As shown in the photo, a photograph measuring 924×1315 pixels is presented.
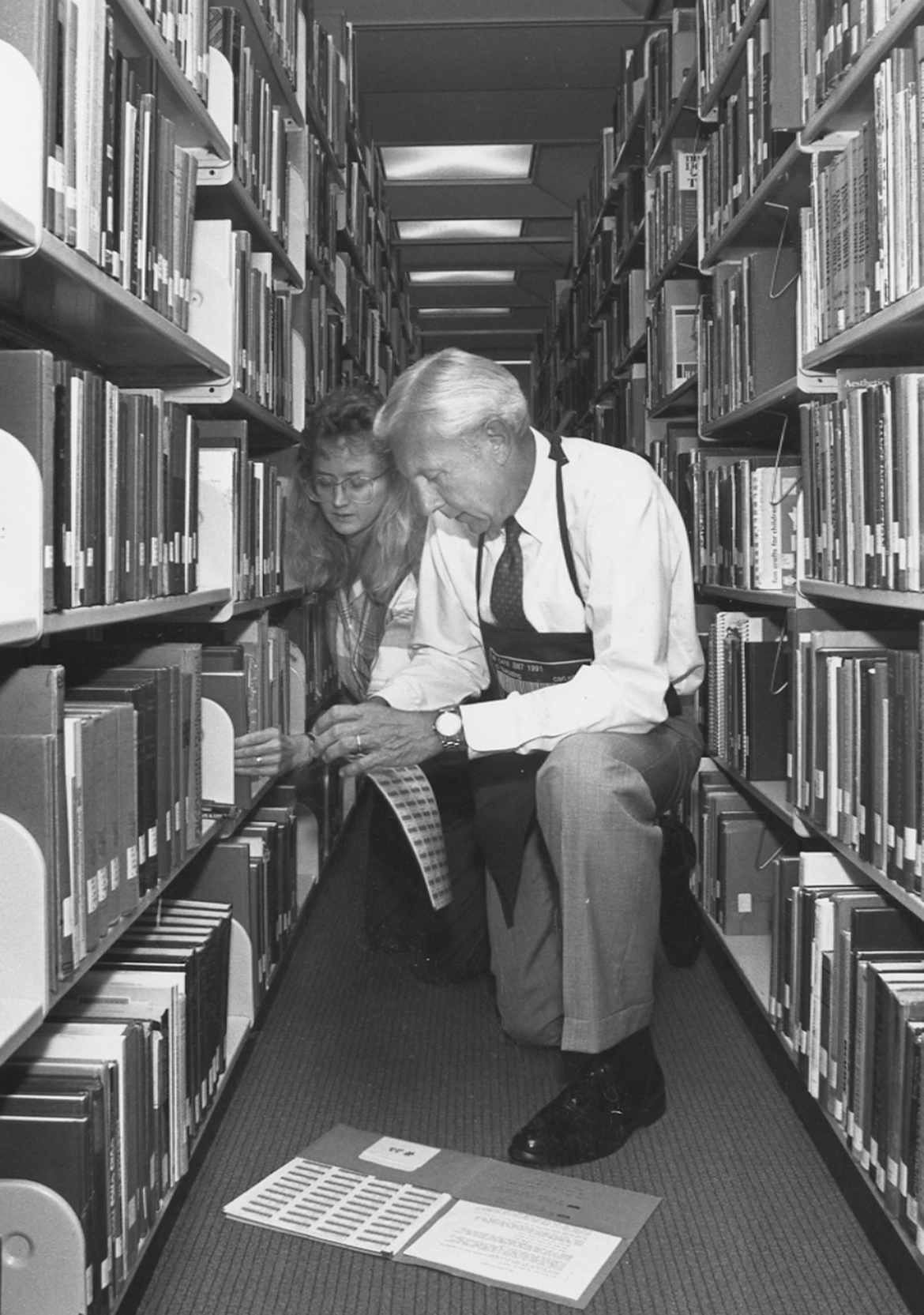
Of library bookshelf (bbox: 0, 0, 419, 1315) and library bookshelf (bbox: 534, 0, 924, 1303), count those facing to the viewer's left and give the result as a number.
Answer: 1

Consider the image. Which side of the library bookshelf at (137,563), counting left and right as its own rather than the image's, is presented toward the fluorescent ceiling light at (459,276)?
left

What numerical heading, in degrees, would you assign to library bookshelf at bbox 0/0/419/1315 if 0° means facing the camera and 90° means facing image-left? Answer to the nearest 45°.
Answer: approximately 270°

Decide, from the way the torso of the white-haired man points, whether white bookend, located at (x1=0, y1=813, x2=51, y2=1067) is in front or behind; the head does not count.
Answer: in front

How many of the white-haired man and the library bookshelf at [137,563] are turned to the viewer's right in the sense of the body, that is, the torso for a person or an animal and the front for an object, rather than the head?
1

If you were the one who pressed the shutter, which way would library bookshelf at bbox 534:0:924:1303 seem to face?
facing to the left of the viewer

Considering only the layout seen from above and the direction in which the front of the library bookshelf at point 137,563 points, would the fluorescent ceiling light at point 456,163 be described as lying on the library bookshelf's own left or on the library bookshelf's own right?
on the library bookshelf's own left

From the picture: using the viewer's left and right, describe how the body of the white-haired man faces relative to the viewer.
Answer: facing the viewer and to the left of the viewer

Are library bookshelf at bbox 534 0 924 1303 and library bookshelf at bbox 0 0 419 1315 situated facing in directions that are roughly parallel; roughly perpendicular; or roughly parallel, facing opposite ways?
roughly parallel, facing opposite ways
